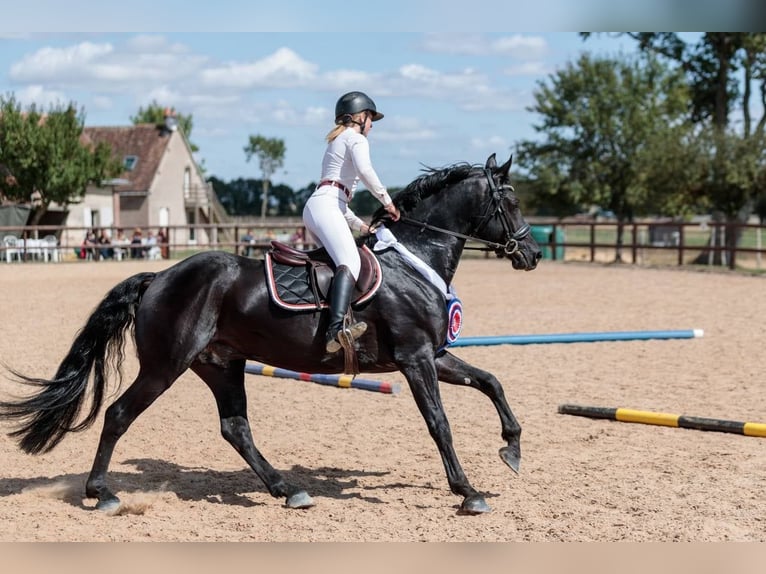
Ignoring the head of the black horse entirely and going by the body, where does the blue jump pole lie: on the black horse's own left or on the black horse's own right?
on the black horse's own left

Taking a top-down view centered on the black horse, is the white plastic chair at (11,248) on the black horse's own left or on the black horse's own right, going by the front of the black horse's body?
on the black horse's own left

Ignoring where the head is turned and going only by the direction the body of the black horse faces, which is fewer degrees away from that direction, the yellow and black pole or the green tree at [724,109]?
the yellow and black pole

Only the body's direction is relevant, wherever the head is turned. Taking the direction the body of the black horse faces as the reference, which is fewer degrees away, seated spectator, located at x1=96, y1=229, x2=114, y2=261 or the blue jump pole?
the blue jump pole

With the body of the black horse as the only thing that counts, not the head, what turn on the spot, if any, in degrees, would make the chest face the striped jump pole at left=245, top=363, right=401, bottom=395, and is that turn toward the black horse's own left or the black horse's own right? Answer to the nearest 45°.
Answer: approximately 90° to the black horse's own left

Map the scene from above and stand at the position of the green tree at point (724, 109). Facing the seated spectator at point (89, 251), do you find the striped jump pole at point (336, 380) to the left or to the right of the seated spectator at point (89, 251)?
left

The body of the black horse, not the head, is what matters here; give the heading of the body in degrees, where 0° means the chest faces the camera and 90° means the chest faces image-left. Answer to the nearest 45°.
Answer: approximately 270°

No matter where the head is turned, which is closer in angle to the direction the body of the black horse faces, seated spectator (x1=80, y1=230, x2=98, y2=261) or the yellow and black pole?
the yellow and black pole

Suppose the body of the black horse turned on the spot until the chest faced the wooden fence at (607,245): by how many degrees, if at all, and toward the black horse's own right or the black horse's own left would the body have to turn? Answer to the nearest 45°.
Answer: approximately 45° to the black horse's own left
